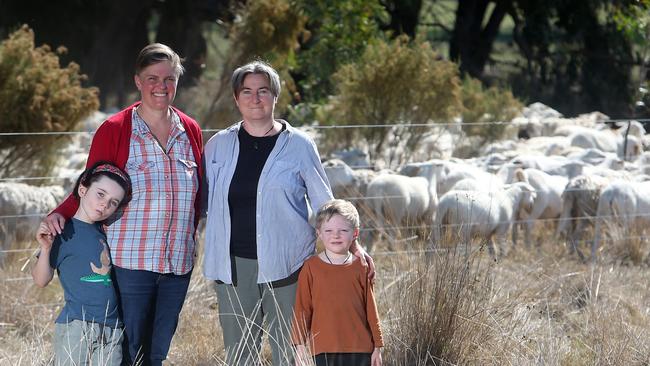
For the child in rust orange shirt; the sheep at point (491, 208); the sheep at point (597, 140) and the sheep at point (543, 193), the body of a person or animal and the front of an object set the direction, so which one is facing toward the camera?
the child in rust orange shirt

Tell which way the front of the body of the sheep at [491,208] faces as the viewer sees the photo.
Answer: to the viewer's right

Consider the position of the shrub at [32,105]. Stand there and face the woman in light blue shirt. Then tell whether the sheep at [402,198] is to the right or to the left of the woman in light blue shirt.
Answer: left

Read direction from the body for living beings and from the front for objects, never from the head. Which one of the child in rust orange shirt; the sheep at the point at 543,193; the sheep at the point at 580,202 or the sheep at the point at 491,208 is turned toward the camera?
the child in rust orange shirt
